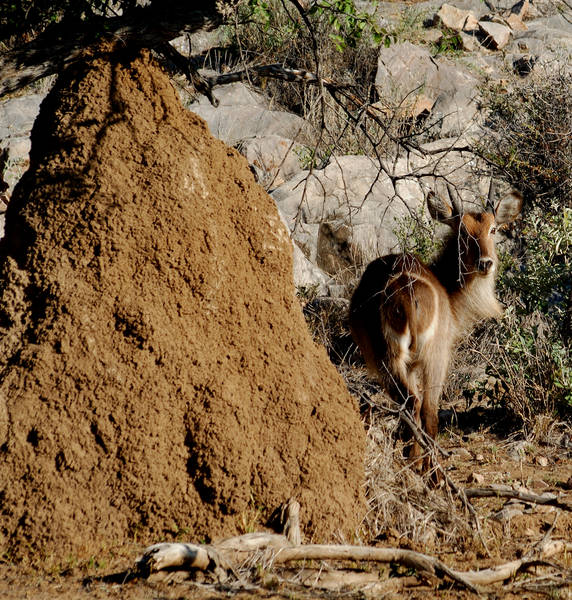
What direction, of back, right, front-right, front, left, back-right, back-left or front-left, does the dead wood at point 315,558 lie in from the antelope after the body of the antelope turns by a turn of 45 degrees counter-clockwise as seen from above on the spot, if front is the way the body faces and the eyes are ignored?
back
